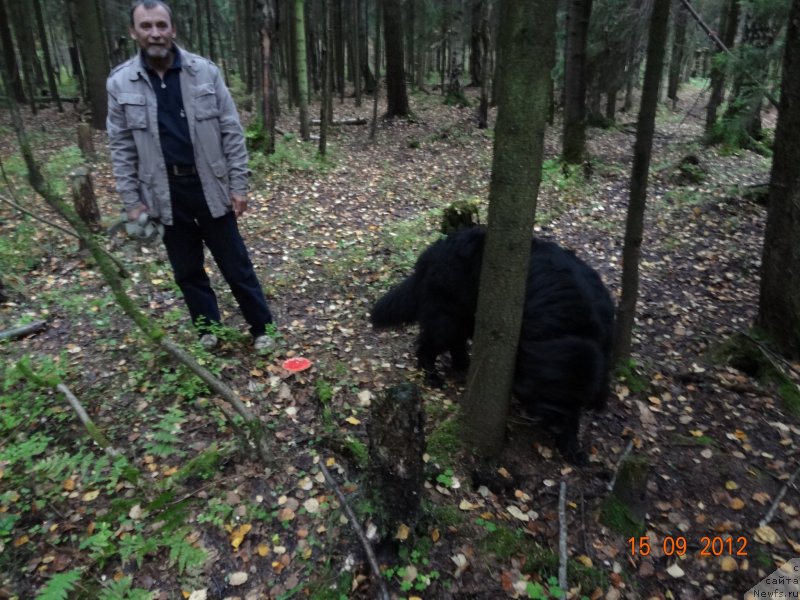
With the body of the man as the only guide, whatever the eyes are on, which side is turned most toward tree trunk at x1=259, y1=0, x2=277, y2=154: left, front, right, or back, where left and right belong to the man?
back

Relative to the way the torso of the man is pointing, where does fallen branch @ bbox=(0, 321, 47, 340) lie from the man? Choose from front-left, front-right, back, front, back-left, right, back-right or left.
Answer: back-right

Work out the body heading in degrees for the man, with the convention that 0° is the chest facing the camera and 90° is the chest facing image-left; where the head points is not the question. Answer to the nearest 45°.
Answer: approximately 0°

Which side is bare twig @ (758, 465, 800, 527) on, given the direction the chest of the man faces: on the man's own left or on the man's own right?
on the man's own left

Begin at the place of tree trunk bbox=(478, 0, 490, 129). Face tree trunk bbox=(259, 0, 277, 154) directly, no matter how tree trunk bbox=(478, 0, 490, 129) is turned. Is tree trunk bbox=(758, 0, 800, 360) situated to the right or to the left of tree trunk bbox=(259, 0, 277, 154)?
left

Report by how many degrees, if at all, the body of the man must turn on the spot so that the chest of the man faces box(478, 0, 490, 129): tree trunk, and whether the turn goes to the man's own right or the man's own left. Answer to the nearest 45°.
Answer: approximately 135° to the man's own left

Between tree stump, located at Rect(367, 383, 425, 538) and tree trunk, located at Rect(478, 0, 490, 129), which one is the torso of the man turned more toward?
the tree stump

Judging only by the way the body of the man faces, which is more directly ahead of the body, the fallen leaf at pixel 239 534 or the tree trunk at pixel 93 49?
the fallen leaf

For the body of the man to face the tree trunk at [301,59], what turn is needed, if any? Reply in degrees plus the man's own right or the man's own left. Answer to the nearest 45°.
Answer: approximately 180°

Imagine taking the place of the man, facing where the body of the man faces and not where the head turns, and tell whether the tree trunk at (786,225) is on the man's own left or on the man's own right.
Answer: on the man's own left

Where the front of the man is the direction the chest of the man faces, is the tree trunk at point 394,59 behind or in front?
behind

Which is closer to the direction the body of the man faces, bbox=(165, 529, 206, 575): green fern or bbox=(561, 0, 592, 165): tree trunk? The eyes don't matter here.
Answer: the green fern
